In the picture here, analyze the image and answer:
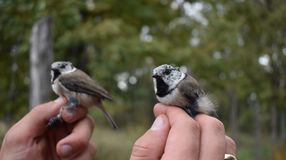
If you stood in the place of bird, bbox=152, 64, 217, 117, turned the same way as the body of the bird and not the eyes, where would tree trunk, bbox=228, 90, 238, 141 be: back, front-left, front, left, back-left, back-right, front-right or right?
right

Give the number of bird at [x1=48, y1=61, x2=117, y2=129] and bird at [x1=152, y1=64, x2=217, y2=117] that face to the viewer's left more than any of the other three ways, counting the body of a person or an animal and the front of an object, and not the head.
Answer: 2

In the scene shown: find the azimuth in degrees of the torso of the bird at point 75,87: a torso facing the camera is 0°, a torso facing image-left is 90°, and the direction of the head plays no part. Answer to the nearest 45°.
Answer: approximately 90°

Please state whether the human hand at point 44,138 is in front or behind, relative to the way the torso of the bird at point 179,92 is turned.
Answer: in front

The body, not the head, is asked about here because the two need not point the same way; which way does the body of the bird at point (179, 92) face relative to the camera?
to the viewer's left

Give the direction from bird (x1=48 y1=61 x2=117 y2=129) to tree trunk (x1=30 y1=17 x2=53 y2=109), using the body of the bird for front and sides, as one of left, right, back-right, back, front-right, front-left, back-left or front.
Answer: right

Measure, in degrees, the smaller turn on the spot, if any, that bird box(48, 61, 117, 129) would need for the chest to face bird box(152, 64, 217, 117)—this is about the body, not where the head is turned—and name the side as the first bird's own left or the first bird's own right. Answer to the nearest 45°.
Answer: approximately 135° to the first bird's own left

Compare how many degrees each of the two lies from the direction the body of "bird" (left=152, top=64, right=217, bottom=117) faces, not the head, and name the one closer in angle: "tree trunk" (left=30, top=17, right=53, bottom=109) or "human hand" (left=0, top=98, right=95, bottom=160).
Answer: the human hand
